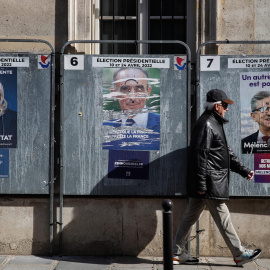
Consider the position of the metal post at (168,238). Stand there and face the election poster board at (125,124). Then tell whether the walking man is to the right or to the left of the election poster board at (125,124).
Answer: right

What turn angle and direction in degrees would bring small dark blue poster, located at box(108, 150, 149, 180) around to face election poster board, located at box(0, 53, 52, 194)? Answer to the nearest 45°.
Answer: approximately 90° to its right

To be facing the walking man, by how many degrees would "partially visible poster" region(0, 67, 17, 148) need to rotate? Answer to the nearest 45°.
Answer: approximately 45° to its left

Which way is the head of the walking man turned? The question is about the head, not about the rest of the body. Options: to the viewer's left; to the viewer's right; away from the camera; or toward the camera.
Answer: to the viewer's right

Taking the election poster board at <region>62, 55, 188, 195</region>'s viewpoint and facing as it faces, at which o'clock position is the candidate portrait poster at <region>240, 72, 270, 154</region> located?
The candidate portrait poster is roughly at 9 o'clock from the election poster board.

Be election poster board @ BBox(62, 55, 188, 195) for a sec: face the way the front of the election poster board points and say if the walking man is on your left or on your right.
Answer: on your left

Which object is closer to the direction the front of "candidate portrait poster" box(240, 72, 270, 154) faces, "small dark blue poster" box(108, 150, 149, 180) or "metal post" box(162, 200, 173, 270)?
the metal post

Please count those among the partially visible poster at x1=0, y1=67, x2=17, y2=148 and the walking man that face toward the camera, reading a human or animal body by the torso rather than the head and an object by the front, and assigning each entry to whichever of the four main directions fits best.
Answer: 1

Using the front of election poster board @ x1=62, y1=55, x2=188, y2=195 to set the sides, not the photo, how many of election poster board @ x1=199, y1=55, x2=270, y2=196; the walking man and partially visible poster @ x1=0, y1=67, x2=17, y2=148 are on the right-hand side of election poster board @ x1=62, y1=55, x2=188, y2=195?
1

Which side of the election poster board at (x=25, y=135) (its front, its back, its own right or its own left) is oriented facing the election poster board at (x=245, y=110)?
left
